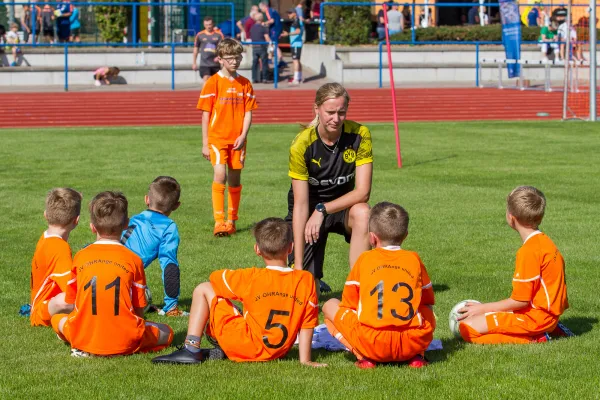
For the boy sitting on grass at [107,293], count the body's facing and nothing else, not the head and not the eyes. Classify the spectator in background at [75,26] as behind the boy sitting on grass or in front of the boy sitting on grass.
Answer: in front

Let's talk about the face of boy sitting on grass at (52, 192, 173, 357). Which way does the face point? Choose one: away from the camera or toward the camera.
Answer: away from the camera

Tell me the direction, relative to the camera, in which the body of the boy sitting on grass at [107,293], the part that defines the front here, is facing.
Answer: away from the camera

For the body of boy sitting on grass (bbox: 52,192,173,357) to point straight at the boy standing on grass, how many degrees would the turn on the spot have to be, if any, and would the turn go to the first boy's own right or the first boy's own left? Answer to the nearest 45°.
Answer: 0° — they already face them

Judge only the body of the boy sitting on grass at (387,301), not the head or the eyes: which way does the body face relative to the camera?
away from the camera

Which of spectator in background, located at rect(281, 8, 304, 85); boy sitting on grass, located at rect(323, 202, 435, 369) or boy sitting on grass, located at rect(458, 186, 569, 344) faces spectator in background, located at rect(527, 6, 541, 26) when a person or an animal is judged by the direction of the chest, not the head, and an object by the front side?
boy sitting on grass, located at rect(323, 202, 435, 369)

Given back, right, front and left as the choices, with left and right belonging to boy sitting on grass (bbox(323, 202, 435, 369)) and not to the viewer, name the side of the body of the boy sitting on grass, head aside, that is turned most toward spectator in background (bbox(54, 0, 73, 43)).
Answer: front

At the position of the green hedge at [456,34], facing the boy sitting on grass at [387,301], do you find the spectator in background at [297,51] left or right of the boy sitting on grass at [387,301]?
right

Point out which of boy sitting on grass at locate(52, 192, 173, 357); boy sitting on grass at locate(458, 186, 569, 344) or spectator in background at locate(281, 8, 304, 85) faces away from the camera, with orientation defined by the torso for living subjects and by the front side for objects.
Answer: boy sitting on grass at locate(52, 192, 173, 357)

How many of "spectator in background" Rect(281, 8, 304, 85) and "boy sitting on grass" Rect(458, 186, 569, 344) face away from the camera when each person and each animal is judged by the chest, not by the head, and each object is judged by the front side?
0

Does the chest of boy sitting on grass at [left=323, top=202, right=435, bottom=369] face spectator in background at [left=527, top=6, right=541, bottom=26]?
yes

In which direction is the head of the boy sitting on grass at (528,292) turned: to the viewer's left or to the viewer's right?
to the viewer's left

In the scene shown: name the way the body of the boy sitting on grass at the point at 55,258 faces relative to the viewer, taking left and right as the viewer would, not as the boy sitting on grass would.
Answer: facing away from the viewer and to the right of the viewer

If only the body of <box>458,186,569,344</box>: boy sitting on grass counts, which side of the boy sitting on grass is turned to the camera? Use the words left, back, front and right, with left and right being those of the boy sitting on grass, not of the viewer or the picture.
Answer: left

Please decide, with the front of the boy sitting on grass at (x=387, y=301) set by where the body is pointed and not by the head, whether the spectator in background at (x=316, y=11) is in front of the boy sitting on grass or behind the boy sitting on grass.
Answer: in front
